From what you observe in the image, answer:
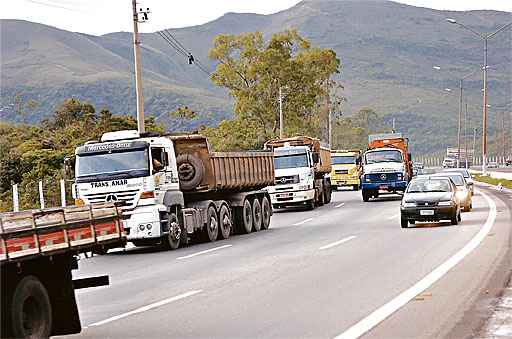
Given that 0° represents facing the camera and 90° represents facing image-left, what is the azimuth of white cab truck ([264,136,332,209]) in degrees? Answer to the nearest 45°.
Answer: approximately 45°

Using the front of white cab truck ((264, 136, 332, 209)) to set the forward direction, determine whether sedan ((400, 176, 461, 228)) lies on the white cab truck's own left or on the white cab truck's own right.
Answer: on the white cab truck's own left

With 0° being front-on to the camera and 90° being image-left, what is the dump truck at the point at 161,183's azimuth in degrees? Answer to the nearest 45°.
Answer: approximately 45°

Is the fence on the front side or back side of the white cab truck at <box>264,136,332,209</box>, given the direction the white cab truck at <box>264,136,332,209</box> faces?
on the front side

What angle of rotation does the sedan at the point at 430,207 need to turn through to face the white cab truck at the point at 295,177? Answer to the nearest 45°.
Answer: approximately 135° to its right

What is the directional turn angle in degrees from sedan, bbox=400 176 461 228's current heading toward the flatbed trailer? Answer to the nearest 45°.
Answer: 0° — it already faces it

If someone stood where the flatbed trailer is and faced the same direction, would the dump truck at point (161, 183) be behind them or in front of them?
behind

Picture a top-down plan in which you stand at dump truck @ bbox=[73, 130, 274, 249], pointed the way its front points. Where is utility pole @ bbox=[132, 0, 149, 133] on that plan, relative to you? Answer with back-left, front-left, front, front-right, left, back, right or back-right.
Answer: back-right

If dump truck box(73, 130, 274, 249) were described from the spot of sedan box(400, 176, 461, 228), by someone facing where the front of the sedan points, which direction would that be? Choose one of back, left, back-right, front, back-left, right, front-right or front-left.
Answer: front-right

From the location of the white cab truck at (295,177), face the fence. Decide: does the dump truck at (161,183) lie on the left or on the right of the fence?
left
